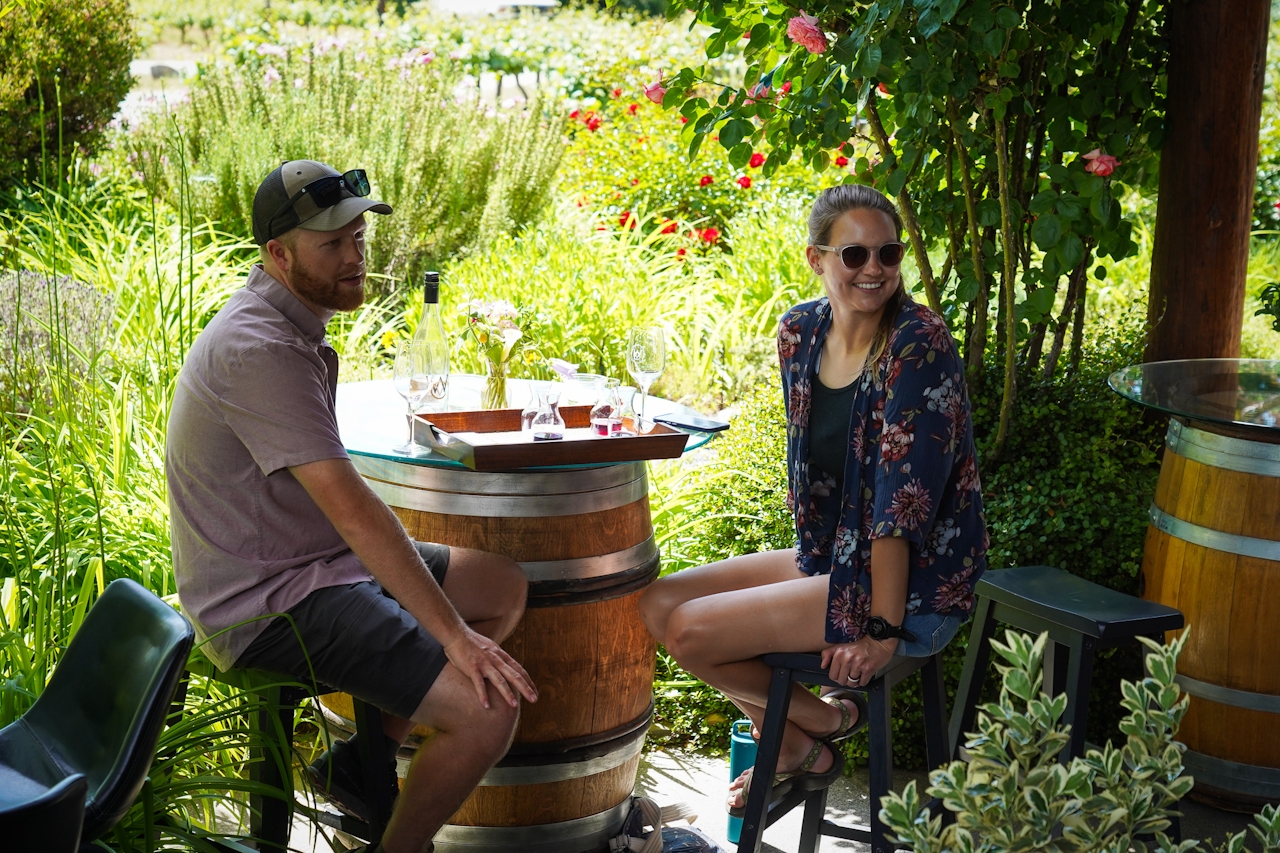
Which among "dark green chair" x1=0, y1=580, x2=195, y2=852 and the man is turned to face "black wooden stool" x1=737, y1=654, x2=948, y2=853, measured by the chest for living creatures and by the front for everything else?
the man

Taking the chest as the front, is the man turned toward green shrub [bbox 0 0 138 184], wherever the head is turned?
no

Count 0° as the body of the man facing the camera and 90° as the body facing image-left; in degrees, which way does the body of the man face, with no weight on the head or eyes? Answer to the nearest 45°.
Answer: approximately 270°

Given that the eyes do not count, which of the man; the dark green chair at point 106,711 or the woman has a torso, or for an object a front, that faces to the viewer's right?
the man

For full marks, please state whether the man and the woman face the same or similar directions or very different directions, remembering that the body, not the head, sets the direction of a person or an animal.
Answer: very different directions

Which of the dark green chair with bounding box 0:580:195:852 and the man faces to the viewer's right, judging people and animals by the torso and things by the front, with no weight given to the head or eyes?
the man

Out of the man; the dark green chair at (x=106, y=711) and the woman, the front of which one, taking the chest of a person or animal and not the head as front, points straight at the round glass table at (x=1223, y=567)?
the man

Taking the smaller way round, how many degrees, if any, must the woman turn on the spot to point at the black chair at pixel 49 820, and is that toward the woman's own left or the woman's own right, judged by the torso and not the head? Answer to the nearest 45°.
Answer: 0° — they already face it

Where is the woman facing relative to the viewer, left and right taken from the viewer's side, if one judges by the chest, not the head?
facing the viewer and to the left of the viewer

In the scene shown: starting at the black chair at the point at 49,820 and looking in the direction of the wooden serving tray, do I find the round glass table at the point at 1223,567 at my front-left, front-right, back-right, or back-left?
front-right
